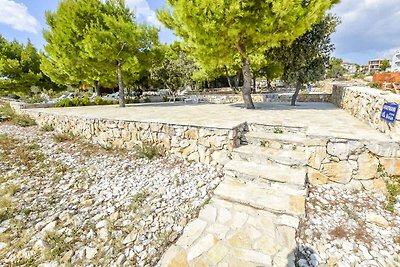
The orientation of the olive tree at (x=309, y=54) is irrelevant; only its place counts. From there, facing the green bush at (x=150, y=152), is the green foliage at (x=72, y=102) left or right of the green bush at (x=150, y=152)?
right

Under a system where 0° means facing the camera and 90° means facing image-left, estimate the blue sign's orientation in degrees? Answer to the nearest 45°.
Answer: approximately 45°

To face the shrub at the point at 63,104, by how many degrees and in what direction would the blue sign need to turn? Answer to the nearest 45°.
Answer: approximately 45° to its right

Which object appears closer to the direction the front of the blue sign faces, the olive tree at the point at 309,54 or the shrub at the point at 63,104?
the shrub

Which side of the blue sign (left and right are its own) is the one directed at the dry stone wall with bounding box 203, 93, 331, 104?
right

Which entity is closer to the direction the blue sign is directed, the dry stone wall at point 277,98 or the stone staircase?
the stone staircase

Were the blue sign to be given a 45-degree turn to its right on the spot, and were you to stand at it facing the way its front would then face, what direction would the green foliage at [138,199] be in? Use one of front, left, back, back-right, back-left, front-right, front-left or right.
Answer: front-left

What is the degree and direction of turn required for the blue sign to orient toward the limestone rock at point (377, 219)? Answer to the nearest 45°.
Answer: approximately 45° to its left

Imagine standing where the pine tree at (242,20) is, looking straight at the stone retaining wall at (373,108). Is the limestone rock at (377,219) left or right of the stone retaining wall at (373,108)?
right

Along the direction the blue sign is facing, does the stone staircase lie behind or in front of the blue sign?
in front

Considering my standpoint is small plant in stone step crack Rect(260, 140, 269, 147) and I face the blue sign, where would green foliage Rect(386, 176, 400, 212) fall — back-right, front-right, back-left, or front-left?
front-right

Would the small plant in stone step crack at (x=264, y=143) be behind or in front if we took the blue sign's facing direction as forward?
in front
